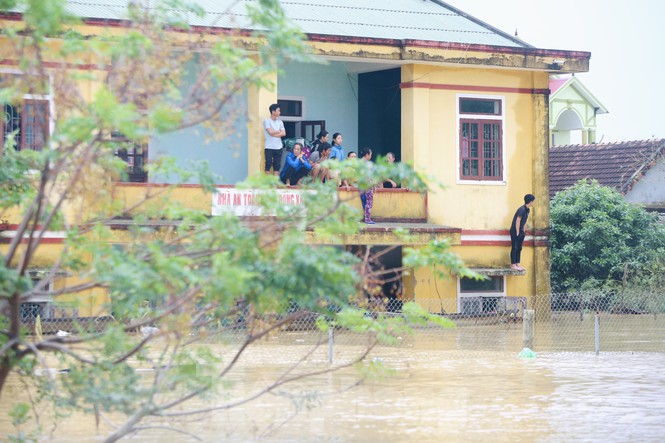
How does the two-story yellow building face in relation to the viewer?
toward the camera
